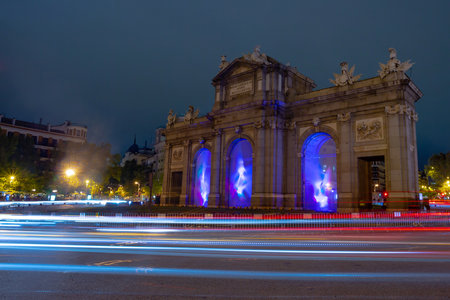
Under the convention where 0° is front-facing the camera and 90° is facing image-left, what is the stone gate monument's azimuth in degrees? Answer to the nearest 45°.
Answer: approximately 45°
